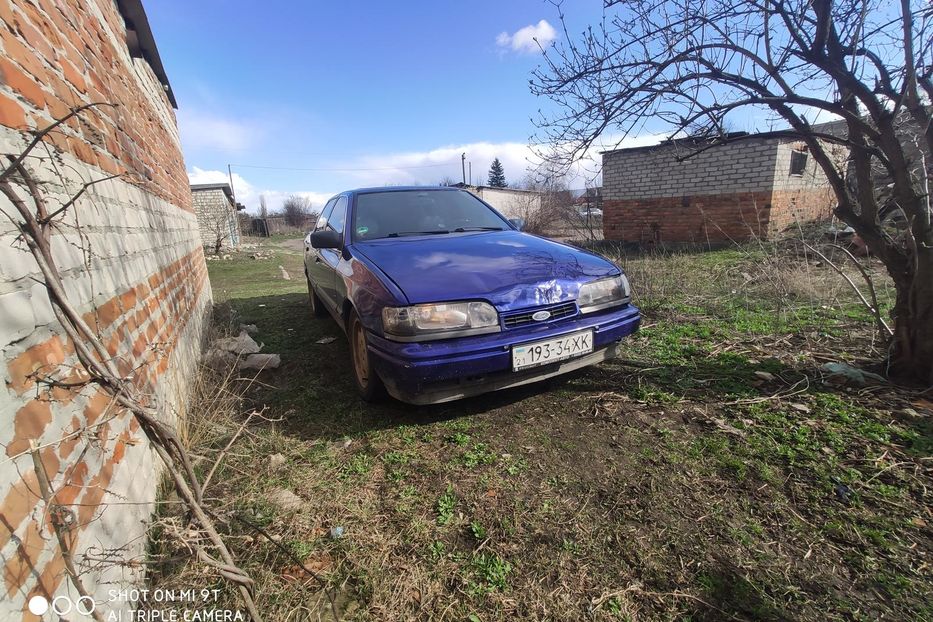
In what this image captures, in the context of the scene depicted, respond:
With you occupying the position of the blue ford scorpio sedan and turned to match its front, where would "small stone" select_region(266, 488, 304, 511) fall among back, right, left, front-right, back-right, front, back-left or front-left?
right

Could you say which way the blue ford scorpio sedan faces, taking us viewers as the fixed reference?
facing the viewer and to the right of the viewer

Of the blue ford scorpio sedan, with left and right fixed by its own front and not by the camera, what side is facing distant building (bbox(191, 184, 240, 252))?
back

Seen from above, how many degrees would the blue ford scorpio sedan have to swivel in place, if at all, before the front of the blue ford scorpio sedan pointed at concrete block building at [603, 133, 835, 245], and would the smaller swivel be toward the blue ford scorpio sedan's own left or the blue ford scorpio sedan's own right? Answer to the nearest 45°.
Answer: approximately 90° to the blue ford scorpio sedan's own left

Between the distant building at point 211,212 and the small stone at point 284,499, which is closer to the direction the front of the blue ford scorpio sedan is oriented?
the small stone

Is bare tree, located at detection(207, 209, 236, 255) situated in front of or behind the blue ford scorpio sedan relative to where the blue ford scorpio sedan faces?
behind

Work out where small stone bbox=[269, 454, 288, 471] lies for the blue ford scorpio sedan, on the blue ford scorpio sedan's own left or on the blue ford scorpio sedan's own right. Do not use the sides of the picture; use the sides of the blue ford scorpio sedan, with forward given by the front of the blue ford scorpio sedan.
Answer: on the blue ford scorpio sedan's own right
